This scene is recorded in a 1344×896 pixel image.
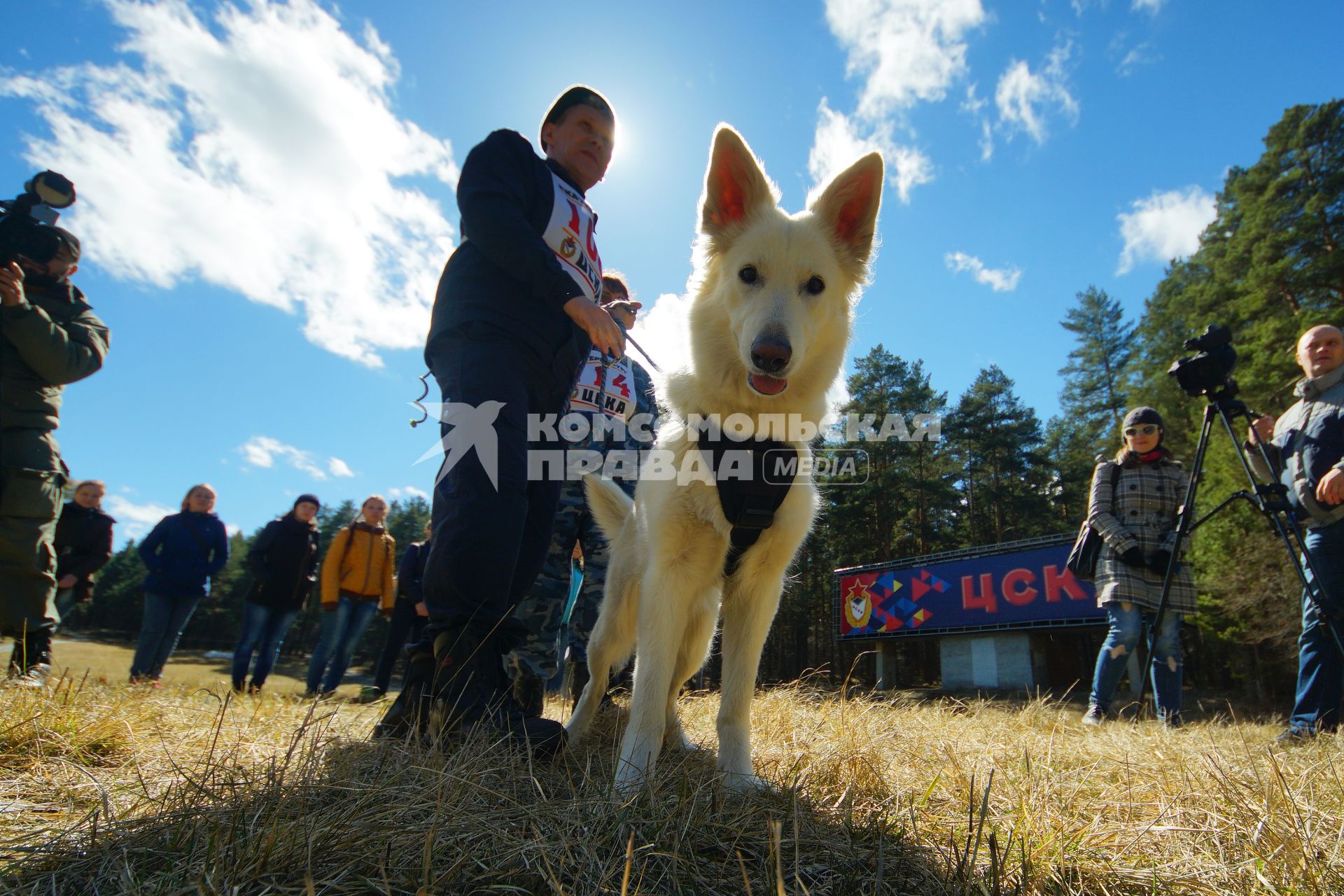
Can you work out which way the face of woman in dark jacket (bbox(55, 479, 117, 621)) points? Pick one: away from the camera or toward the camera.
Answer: toward the camera

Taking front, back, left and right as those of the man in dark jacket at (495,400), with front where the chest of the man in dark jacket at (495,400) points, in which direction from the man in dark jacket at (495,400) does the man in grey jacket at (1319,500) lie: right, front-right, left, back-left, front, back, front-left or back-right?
front-left

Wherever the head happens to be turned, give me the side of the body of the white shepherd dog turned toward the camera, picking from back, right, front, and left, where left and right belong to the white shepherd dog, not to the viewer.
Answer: front

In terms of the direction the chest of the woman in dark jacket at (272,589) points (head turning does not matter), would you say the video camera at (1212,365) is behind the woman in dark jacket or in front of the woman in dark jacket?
in front

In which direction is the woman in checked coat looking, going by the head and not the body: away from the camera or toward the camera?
toward the camera

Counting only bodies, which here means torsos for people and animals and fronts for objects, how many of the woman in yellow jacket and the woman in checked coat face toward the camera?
2

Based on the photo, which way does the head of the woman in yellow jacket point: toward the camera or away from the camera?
toward the camera

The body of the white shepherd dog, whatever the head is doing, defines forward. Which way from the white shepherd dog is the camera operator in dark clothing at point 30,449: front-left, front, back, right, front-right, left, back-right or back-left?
right

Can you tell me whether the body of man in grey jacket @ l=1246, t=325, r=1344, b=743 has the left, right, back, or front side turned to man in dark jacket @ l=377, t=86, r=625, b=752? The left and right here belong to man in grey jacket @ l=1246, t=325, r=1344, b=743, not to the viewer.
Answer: front

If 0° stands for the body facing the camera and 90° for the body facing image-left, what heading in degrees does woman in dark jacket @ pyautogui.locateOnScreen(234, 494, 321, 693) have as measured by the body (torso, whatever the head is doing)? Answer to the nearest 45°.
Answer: approximately 315°

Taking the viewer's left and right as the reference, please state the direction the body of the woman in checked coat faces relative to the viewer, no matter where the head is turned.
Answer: facing the viewer

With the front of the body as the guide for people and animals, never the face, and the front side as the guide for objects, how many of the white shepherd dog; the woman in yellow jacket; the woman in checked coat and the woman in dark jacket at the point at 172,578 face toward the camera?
4
